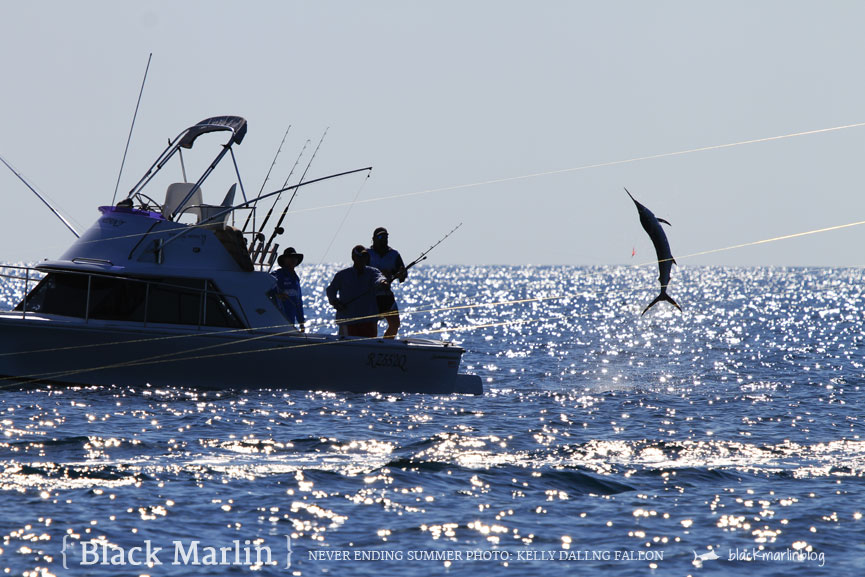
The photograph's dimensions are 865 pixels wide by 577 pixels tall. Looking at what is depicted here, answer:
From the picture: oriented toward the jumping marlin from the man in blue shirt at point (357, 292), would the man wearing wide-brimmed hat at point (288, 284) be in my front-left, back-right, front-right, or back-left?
back-left

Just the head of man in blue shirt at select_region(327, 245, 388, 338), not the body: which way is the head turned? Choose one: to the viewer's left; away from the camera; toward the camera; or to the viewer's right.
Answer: to the viewer's right

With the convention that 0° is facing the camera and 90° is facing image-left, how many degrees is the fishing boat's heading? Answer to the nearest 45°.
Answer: approximately 90°
